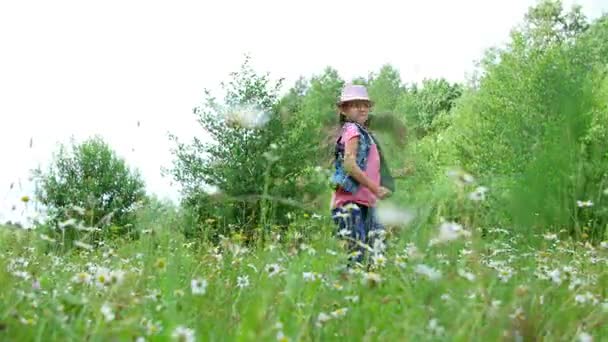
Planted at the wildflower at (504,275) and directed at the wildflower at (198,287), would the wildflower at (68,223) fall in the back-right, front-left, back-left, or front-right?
front-right

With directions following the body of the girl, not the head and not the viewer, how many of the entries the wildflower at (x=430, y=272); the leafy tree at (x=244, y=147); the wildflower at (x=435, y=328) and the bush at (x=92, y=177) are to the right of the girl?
2

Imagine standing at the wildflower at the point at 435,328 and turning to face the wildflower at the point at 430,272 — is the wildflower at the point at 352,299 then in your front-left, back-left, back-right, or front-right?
front-left

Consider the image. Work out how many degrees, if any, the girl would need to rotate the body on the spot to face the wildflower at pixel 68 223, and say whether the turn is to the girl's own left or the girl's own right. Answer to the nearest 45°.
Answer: approximately 135° to the girl's own right

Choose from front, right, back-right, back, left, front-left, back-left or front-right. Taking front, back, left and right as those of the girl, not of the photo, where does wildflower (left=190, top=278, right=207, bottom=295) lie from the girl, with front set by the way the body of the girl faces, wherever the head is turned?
right
